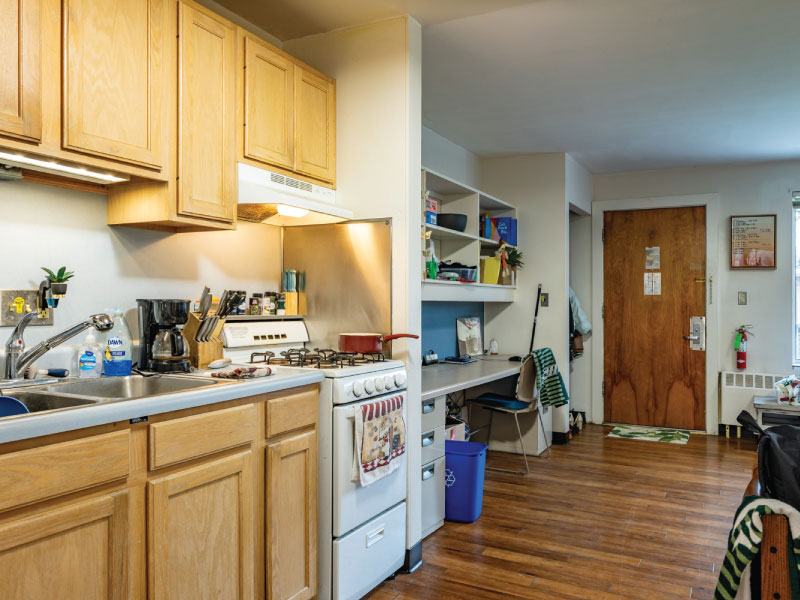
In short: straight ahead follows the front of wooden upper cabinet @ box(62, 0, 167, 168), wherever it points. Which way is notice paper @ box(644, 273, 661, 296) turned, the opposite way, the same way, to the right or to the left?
to the right

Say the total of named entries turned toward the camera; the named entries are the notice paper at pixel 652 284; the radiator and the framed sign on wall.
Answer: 3

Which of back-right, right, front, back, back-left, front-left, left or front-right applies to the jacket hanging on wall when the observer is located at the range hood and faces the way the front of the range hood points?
left

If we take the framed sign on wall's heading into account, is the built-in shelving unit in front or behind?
in front

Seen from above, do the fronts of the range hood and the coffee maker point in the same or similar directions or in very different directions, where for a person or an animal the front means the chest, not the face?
same or similar directions

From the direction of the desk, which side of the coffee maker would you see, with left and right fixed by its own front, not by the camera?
left

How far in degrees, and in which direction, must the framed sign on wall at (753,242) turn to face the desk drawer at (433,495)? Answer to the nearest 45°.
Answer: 0° — it already faces it

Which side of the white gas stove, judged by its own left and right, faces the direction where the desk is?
left

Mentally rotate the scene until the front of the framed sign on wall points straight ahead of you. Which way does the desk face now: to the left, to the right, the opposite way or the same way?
to the left

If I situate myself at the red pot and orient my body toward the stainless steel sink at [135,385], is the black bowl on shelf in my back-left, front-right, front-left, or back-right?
back-right

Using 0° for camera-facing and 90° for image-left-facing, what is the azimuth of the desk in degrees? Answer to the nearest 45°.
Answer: approximately 315°

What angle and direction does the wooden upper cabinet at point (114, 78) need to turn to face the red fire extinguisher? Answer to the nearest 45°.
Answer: approximately 45° to its left

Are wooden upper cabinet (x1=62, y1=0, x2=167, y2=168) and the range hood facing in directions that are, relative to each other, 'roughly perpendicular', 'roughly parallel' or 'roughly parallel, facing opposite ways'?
roughly parallel

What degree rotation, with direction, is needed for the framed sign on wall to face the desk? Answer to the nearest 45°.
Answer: approximately 45° to its right

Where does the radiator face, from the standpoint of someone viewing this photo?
facing the viewer

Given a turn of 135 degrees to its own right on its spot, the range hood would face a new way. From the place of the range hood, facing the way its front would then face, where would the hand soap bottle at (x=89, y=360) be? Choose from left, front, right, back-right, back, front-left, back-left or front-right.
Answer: front-left

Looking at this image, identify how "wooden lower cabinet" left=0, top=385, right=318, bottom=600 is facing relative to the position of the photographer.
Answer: facing the viewer and to the right of the viewer

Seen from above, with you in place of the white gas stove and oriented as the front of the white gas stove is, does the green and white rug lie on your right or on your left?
on your left

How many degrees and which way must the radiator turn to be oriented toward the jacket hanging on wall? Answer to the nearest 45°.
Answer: approximately 90° to its right

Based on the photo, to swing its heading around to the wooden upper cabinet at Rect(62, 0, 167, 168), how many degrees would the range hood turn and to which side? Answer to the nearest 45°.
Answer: approximately 90° to its right

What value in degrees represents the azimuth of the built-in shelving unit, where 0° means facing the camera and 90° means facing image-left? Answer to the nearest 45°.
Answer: approximately 315°

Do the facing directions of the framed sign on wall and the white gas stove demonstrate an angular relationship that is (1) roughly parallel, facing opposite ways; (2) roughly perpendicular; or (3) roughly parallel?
roughly perpendicular

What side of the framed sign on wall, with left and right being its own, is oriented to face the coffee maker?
front
